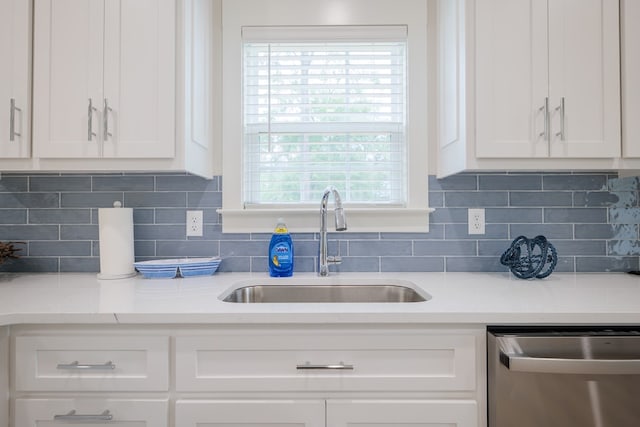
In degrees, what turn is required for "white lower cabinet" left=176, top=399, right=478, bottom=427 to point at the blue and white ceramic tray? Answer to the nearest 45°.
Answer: approximately 135° to its right

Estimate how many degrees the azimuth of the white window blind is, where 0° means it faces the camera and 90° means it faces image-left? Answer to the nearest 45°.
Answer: approximately 0°

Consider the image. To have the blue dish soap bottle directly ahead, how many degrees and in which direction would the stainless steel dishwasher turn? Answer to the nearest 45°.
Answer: approximately 90° to its right

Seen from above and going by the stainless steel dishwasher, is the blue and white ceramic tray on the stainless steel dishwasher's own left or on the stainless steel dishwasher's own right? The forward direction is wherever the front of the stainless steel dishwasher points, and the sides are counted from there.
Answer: on the stainless steel dishwasher's own right

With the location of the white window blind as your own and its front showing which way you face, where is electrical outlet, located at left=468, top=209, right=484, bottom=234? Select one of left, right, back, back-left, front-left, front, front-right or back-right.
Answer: left

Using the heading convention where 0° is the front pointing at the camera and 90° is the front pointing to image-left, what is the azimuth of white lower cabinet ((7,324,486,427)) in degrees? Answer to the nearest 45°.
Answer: approximately 0°
